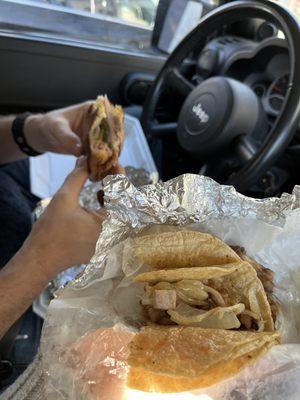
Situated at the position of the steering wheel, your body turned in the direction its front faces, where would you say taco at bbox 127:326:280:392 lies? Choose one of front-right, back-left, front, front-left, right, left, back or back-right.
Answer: front-left

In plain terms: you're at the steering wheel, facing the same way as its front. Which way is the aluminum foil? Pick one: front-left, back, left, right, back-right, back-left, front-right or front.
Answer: front-left

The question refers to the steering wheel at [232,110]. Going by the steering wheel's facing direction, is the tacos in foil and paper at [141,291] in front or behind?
in front

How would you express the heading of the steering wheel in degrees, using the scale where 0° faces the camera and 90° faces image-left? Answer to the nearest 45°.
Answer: approximately 45°

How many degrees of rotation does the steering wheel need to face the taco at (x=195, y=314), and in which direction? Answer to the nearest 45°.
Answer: approximately 45° to its left
